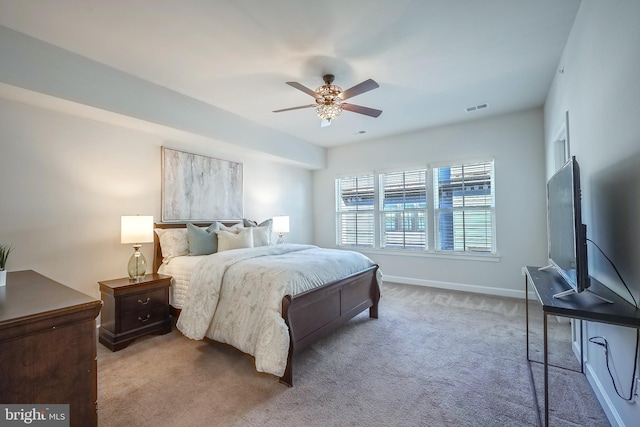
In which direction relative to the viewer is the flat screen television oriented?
to the viewer's left

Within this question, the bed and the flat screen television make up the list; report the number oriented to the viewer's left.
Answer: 1

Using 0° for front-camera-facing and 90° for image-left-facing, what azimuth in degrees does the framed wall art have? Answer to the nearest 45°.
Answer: approximately 315°

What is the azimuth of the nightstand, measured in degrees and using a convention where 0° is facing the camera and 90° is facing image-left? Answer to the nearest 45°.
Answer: approximately 315°

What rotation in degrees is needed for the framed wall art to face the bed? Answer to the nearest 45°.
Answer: approximately 45° to its right

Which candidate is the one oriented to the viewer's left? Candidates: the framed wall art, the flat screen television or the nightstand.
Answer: the flat screen television
